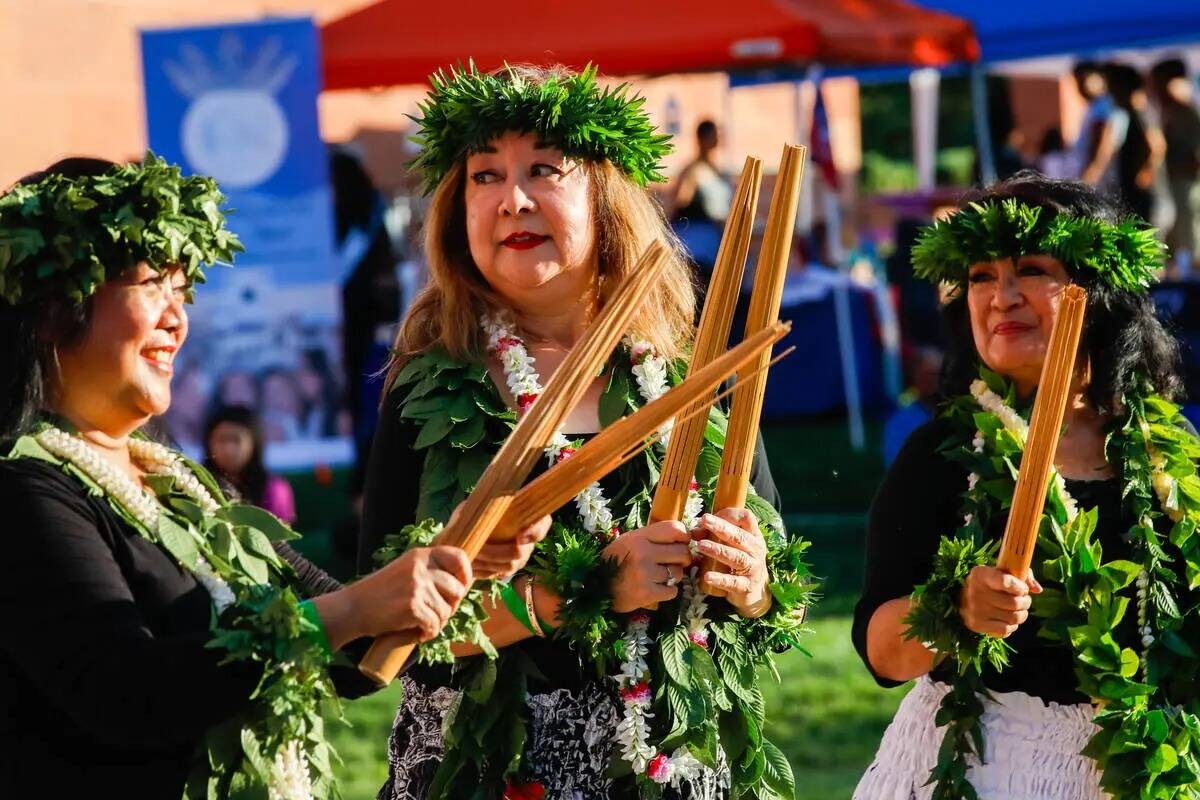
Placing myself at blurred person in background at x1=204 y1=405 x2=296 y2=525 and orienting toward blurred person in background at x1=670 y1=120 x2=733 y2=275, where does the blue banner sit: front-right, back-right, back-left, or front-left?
front-left

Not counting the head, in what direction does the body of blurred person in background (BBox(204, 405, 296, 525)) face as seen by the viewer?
toward the camera

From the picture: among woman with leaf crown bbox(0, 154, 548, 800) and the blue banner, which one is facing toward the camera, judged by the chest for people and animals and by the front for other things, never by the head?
the blue banner

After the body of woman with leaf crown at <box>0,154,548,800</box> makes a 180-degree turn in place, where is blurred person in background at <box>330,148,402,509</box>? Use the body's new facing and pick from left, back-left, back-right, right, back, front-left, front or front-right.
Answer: right

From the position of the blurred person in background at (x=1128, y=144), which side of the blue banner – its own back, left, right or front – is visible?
left

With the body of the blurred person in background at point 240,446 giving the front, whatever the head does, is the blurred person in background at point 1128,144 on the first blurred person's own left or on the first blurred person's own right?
on the first blurred person's own left

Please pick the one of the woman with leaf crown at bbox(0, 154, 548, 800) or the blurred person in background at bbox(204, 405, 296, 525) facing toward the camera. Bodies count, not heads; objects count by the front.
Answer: the blurred person in background

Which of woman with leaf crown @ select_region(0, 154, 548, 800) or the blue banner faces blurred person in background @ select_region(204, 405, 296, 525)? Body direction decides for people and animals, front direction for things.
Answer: the blue banner

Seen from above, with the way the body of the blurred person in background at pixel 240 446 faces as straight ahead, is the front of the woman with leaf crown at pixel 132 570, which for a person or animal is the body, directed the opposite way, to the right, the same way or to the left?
to the left

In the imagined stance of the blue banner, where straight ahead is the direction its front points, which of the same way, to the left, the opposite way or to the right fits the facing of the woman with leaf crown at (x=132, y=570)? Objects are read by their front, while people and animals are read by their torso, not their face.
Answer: to the left

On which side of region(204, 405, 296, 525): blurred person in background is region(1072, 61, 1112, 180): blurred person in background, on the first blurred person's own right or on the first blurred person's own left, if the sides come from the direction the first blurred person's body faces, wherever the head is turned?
on the first blurred person's own left

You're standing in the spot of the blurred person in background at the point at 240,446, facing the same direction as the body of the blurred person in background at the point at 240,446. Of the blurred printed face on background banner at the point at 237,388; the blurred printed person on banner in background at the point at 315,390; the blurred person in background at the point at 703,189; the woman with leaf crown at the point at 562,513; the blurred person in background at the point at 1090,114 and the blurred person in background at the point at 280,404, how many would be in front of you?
1

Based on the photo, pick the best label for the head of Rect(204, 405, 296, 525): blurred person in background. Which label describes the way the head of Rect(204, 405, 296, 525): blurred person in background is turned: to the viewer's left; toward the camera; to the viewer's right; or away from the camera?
toward the camera

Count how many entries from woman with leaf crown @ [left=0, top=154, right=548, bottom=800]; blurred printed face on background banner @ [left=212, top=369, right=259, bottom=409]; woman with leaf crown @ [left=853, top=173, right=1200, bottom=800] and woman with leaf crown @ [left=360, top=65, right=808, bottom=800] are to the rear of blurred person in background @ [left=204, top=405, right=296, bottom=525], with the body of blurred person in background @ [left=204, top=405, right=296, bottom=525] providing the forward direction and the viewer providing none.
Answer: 1

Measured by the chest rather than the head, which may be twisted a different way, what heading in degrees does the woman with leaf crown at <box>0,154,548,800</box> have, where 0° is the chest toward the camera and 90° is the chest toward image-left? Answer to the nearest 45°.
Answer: approximately 270°

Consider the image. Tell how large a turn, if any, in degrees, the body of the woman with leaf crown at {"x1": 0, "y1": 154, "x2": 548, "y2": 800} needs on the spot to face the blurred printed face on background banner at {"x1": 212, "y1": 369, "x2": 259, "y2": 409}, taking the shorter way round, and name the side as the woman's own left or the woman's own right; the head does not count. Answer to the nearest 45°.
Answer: approximately 90° to the woman's own left

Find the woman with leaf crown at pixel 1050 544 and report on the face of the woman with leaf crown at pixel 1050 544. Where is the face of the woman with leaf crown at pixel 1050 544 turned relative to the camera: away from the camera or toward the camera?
toward the camera

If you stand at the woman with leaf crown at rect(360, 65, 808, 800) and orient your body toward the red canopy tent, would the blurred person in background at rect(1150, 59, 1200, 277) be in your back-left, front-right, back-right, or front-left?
front-right

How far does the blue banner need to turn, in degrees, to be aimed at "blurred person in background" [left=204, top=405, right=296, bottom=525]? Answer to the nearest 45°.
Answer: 0° — it already faces them
